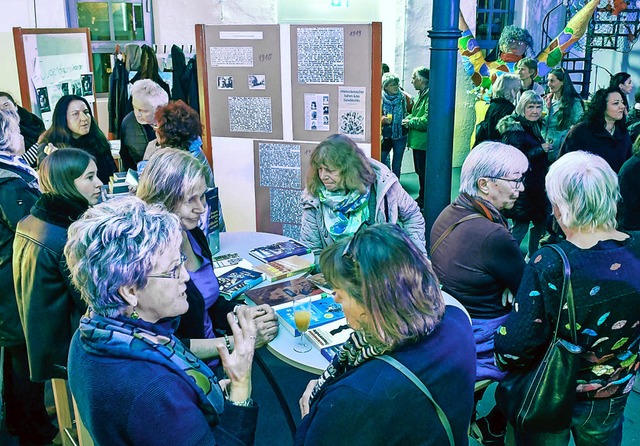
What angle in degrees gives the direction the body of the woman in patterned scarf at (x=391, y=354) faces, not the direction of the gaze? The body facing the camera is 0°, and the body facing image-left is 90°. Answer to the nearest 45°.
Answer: approximately 135°

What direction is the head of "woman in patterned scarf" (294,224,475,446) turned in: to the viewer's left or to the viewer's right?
to the viewer's left

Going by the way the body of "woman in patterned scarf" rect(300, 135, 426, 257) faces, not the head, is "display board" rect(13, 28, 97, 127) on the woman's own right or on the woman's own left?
on the woman's own right

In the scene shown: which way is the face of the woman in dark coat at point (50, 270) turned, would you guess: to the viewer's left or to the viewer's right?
to the viewer's right

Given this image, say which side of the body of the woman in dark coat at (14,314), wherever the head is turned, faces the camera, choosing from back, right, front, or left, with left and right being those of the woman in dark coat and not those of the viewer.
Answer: right

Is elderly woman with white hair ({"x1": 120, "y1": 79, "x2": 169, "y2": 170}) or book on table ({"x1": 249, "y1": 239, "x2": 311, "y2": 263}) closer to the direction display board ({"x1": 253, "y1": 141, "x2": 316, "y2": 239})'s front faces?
the book on table

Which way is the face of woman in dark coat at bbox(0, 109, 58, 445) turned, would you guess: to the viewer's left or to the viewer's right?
to the viewer's right

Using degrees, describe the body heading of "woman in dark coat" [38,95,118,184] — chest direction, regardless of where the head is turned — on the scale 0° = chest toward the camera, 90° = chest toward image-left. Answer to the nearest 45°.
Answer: approximately 315°

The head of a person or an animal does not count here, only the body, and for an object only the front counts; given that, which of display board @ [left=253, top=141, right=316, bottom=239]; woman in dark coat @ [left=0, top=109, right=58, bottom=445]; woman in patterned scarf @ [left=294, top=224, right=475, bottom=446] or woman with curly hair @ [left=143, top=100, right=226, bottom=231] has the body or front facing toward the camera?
the display board

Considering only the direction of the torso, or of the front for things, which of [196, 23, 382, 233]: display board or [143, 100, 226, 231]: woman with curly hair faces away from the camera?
the woman with curly hair

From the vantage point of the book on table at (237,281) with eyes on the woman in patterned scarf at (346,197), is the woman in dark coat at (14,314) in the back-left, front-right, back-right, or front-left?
back-left

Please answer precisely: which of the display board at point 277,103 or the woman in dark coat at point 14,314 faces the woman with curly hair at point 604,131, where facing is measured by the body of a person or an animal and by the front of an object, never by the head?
the woman in dark coat
